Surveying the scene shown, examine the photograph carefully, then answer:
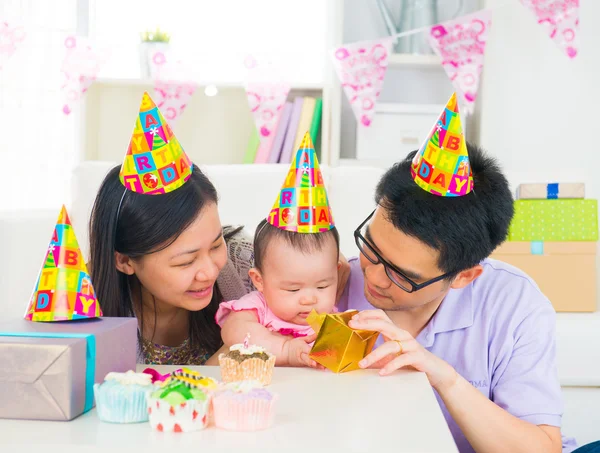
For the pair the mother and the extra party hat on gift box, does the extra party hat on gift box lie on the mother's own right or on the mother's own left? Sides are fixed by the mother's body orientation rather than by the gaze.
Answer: on the mother's own right

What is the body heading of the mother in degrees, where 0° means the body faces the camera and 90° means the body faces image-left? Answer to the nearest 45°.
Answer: approximately 315°

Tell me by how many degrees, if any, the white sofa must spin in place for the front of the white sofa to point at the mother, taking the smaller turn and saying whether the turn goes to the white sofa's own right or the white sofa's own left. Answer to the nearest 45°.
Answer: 0° — it already faces them

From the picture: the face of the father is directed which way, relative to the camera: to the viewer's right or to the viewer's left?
to the viewer's left

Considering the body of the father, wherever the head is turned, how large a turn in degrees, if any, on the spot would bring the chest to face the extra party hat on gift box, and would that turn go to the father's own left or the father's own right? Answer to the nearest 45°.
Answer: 0° — they already face it

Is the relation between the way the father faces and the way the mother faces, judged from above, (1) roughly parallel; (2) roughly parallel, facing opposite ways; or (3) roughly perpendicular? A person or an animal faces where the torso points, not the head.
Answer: roughly perpendicular

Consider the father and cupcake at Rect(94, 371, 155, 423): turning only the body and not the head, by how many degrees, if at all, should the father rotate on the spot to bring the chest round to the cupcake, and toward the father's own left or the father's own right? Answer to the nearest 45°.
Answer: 0° — they already face it

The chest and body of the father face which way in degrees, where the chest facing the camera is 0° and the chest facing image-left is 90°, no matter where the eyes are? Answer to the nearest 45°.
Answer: approximately 45°
